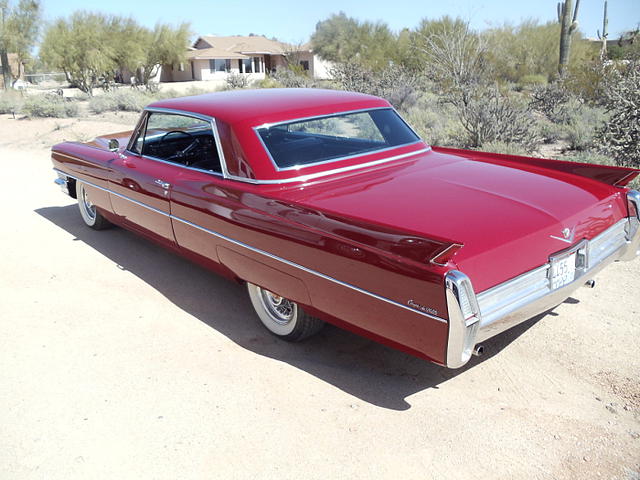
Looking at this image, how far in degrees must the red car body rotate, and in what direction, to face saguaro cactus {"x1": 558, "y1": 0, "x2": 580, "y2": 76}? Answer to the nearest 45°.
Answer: approximately 45° to its right

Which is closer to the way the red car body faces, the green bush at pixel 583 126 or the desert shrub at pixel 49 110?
the desert shrub

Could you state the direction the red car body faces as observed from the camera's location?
facing away from the viewer and to the left of the viewer

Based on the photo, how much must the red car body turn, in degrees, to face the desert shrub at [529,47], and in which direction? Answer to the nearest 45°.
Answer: approximately 45° to its right

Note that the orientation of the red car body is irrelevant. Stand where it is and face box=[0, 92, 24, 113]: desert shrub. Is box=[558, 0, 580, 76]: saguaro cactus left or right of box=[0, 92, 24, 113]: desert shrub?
right

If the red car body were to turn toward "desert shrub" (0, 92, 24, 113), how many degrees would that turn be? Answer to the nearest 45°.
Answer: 0° — it already faces it

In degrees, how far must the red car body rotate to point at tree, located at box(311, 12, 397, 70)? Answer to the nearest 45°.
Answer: approximately 45° to its right

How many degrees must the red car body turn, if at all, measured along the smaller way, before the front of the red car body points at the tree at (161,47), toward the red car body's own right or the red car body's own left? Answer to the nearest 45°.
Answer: approximately 45° to the red car body's own right

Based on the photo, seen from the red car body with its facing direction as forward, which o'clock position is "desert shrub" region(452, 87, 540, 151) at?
The desert shrub is roughly at 2 o'clock from the red car body.

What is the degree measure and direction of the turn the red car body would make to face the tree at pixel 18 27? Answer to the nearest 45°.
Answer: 0° — it already faces it

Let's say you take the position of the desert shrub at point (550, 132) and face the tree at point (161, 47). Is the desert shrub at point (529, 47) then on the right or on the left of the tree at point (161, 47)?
right

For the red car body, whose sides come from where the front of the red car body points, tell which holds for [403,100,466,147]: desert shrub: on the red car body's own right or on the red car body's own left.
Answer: on the red car body's own right
